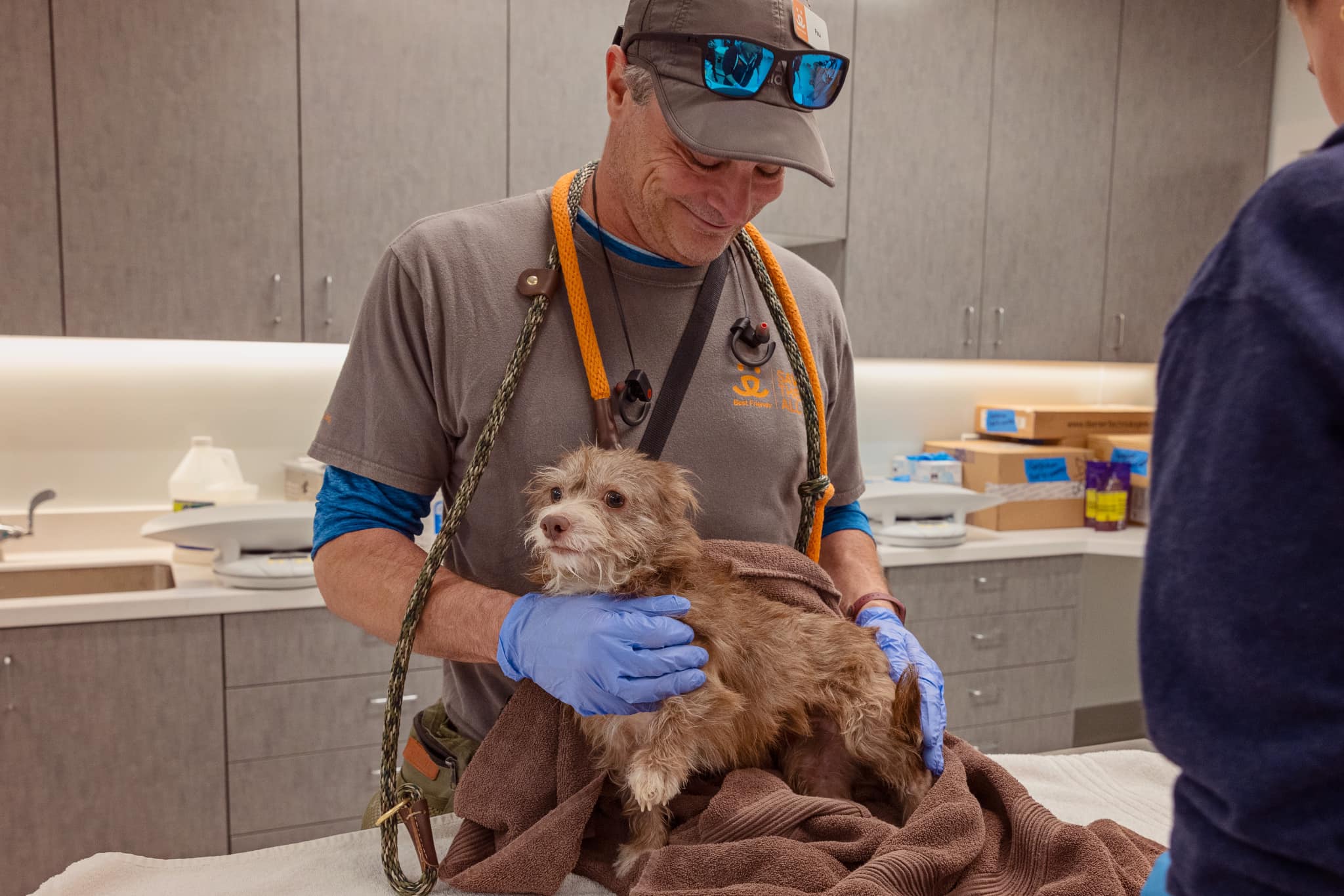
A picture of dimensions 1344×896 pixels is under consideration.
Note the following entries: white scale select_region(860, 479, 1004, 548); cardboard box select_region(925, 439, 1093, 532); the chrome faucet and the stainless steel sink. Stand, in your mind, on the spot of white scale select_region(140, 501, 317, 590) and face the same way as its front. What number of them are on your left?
2

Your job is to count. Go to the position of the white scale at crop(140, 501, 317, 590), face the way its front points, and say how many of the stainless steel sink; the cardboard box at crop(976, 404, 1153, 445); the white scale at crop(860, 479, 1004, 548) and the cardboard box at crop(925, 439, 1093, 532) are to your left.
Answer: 3

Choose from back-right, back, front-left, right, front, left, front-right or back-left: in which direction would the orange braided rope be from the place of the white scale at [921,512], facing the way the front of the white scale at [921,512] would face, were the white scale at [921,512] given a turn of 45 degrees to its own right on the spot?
front-left

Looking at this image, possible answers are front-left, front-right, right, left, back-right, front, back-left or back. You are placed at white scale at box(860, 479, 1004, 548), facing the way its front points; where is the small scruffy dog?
front

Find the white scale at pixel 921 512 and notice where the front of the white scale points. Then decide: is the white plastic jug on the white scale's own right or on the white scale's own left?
on the white scale's own right

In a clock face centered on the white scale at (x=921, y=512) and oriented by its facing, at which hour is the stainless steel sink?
The stainless steel sink is roughly at 2 o'clock from the white scale.

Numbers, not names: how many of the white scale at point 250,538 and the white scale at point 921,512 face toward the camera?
2

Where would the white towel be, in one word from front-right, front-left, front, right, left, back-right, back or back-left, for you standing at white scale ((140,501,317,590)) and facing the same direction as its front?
front

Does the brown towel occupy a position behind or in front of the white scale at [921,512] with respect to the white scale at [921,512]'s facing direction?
in front

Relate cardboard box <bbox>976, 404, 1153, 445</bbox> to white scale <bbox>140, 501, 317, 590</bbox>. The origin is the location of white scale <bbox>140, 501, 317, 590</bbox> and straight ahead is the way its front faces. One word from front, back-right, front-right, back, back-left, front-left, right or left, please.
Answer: left

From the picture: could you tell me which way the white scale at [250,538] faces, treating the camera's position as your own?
facing the viewer

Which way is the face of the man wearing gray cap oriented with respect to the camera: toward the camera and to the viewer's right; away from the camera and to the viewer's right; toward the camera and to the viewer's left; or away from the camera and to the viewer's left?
toward the camera and to the viewer's right

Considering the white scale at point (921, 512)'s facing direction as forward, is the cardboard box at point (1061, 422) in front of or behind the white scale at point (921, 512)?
behind

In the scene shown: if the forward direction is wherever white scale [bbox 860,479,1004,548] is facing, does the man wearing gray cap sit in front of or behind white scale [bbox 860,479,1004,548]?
in front

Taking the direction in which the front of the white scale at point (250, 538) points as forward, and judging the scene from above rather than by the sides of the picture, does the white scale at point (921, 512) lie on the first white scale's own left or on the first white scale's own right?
on the first white scale's own left
